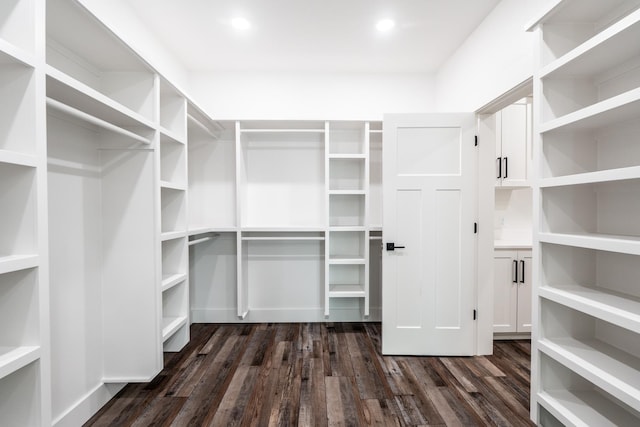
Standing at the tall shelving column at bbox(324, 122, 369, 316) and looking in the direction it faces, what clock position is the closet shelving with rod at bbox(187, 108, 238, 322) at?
The closet shelving with rod is roughly at 3 o'clock from the tall shelving column.

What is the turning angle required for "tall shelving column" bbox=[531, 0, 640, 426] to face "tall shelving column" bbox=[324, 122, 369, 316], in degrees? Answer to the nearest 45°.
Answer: approximately 45° to its right

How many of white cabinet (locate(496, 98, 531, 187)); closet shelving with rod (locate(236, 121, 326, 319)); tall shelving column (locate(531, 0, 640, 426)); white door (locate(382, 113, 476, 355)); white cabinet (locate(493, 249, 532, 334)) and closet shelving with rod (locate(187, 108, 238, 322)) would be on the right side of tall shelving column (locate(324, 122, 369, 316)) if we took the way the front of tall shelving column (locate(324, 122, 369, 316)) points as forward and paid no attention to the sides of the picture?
2

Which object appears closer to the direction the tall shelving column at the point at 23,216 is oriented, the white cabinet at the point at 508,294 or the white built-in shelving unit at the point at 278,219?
the white cabinet

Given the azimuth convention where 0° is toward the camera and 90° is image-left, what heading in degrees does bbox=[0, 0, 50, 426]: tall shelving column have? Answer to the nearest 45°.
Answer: approximately 315°

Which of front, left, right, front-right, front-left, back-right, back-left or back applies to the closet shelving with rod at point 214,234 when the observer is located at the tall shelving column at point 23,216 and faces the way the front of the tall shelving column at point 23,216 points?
left

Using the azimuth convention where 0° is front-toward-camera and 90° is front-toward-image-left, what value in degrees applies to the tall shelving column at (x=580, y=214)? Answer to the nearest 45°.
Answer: approximately 45°

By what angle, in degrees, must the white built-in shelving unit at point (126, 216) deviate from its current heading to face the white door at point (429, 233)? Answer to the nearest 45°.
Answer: approximately 45° to its left

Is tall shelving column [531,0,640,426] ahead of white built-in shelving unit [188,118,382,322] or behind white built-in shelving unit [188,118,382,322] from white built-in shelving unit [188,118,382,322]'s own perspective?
ahead

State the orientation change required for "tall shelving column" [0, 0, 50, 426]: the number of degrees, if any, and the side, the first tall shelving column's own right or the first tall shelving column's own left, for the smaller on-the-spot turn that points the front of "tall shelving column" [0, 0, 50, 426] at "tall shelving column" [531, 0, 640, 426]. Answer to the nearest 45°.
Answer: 0° — it already faces it

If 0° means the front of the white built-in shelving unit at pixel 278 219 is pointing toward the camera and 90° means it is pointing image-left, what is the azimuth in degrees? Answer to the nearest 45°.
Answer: approximately 0°

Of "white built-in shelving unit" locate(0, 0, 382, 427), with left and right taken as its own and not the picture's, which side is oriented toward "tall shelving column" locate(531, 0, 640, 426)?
front

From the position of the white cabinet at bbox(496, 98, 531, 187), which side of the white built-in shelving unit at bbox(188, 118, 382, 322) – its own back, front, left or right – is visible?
left

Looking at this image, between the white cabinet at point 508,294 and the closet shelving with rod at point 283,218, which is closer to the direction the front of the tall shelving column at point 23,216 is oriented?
the white cabinet
